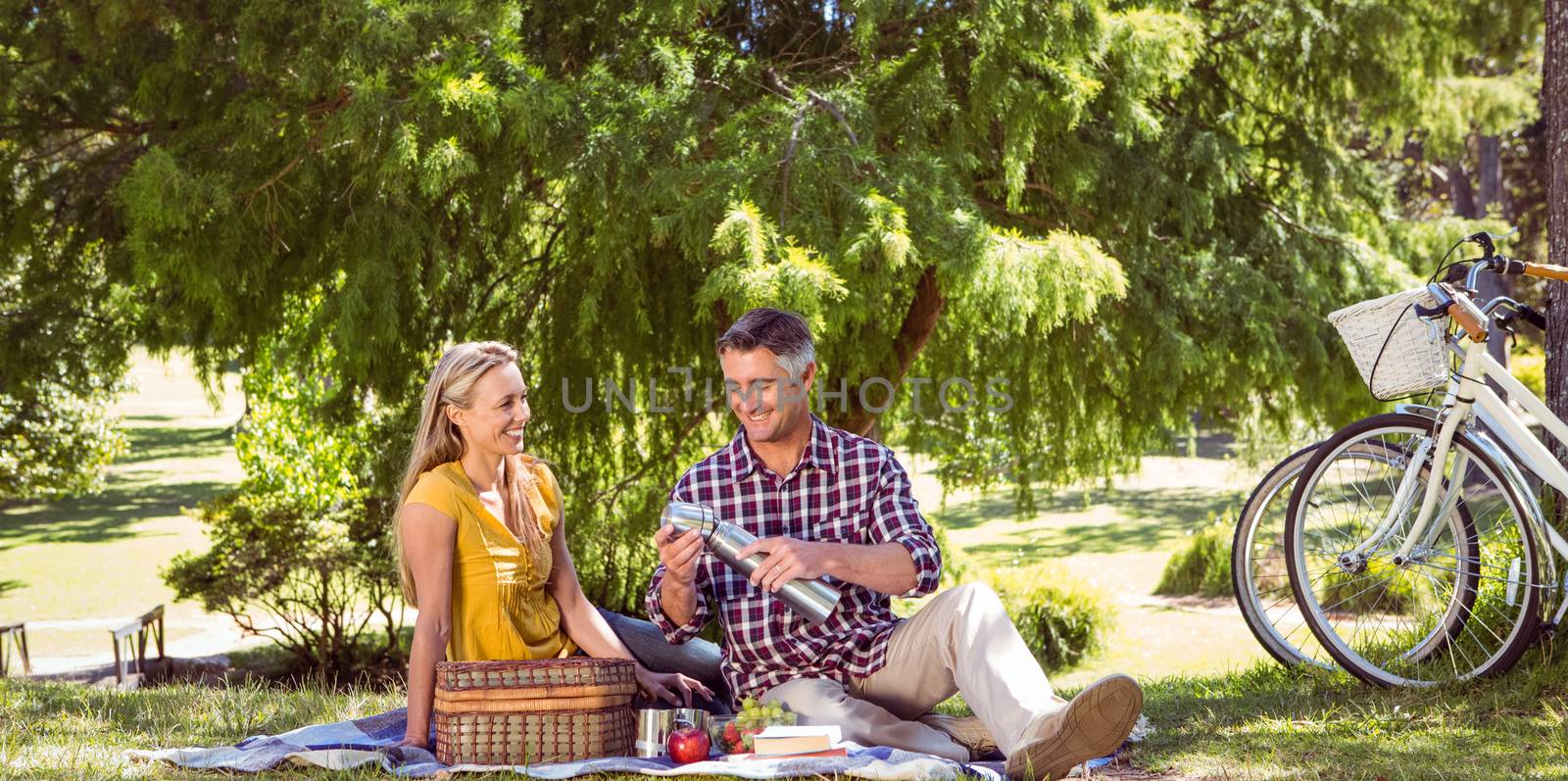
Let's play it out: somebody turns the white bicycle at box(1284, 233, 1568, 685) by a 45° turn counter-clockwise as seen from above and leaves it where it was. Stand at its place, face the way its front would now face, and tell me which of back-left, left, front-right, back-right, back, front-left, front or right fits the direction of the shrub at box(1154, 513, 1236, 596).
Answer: back-right

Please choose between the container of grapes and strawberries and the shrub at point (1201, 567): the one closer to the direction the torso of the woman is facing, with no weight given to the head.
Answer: the container of grapes and strawberries

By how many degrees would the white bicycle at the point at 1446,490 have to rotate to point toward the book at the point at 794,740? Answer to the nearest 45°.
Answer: approximately 45° to its left

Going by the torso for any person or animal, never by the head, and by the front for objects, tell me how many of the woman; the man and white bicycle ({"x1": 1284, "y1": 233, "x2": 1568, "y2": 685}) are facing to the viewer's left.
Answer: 1

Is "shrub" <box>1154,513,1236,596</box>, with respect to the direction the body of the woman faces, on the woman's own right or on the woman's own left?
on the woman's own left

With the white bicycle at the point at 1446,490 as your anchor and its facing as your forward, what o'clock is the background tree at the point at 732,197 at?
The background tree is roughly at 1 o'clock from the white bicycle.

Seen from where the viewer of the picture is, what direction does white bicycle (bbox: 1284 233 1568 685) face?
facing to the left of the viewer

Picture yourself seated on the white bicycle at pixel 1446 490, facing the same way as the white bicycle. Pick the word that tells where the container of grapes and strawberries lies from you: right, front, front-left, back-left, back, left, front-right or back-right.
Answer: front-left

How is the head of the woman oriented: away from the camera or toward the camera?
toward the camera

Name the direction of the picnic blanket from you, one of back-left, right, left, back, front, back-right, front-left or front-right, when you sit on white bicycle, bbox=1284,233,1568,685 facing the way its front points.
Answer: front-left

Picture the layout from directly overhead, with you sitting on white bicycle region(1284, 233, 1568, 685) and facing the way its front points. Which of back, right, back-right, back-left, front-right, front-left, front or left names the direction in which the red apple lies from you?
front-left

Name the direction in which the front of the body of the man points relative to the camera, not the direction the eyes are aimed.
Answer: toward the camera

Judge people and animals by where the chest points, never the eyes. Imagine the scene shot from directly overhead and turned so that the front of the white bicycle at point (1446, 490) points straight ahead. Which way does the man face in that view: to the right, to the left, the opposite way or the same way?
to the left

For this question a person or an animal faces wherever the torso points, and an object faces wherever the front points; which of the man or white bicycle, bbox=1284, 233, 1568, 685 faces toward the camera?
the man

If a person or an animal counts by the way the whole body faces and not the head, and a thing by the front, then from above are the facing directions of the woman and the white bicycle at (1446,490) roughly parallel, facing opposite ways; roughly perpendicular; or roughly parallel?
roughly parallel, facing opposite ways
